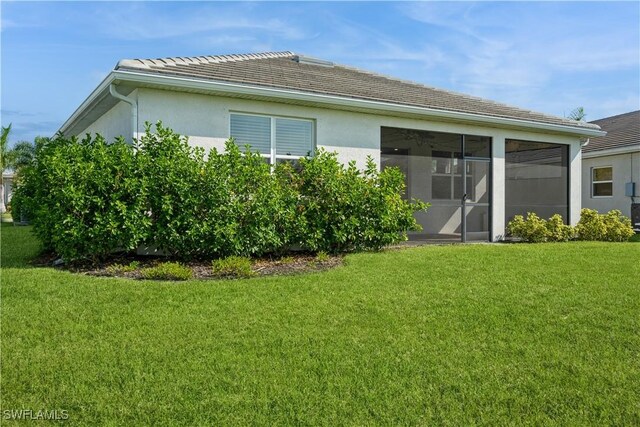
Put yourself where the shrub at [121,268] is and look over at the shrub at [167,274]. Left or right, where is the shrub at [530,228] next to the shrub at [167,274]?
left

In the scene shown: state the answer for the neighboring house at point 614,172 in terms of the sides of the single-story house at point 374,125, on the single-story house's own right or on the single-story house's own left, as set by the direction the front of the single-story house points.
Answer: on the single-story house's own right

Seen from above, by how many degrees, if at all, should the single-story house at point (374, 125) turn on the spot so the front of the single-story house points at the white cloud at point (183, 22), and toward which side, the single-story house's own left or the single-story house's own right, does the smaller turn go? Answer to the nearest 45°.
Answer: approximately 45° to the single-story house's own left

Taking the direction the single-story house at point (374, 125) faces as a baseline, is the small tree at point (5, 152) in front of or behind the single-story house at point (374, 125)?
in front

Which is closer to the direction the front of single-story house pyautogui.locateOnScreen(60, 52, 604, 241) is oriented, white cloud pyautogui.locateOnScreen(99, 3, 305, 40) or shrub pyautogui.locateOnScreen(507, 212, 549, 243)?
the white cloud

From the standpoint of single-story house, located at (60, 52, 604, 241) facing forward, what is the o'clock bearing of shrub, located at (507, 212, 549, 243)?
The shrub is roughly at 4 o'clock from the single-story house.

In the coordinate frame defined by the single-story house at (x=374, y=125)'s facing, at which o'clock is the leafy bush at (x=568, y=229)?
The leafy bush is roughly at 4 o'clock from the single-story house.

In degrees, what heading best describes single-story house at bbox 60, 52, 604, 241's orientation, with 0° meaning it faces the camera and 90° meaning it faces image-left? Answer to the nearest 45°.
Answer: approximately 135°

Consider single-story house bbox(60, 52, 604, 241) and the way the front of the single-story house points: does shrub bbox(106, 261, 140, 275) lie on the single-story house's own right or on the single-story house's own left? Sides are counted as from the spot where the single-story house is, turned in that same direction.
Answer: on the single-story house's own left
